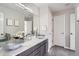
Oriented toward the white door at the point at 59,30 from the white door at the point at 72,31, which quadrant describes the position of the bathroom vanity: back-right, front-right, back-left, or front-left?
front-left

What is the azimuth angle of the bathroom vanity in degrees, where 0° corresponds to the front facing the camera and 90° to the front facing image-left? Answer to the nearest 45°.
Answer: approximately 315°

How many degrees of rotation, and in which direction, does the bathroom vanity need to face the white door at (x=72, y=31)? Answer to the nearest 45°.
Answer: approximately 45° to its left
